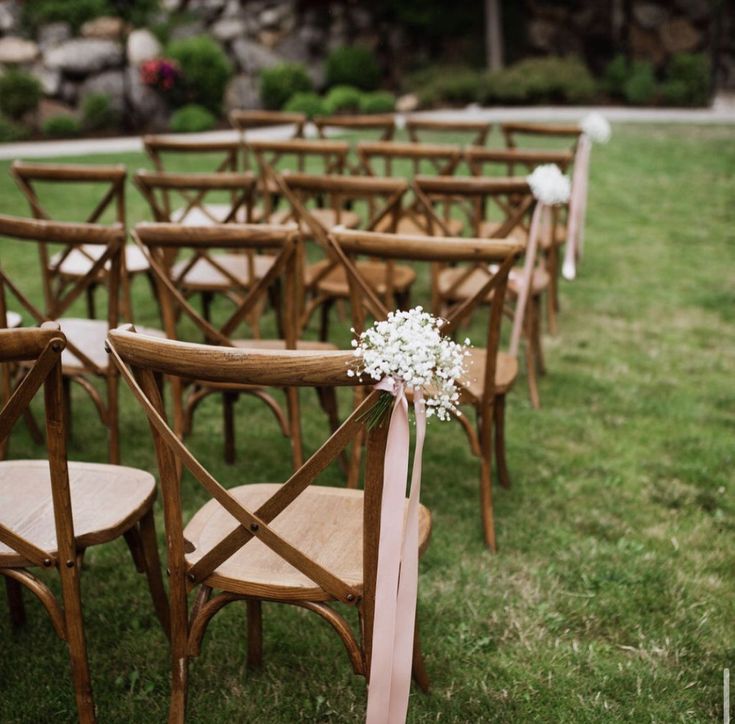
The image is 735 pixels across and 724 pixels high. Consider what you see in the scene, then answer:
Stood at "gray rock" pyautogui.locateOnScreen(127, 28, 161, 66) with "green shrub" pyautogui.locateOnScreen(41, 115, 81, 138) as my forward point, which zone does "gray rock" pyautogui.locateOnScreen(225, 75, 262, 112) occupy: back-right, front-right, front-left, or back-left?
back-left

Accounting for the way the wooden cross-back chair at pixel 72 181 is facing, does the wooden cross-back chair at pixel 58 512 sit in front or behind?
behind

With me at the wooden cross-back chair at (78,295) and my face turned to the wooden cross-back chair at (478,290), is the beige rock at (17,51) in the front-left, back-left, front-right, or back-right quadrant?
back-left

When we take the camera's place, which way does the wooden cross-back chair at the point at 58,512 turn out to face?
facing away from the viewer and to the right of the viewer

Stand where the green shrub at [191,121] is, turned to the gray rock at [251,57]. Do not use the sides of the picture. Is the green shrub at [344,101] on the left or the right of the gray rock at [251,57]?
right

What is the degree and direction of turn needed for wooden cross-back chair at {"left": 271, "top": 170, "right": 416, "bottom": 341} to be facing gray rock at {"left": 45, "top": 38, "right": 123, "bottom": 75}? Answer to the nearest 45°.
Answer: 0° — it already faces it

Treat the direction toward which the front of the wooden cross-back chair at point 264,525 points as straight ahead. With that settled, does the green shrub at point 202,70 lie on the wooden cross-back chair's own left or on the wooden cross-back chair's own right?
on the wooden cross-back chair's own left

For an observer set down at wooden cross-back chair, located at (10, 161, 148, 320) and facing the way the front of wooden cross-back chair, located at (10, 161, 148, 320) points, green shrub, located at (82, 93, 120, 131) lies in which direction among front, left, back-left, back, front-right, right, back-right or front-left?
front-left

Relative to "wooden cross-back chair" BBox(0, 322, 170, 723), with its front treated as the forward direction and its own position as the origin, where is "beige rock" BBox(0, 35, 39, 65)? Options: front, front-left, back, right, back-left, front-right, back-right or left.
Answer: front-left

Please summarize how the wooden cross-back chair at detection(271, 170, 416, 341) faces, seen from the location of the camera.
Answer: facing away from the viewer

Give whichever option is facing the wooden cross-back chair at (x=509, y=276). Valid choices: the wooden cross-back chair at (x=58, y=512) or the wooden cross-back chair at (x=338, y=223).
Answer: the wooden cross-back chair at (x=58, y=512)

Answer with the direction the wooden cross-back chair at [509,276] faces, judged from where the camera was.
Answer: facing away from the viewer

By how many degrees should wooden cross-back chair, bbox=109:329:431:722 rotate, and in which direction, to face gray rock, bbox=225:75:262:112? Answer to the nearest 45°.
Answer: approximately 45° to its left

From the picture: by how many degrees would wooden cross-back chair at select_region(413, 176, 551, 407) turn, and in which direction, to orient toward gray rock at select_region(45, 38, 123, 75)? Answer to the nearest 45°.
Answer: approximately 45° to its left

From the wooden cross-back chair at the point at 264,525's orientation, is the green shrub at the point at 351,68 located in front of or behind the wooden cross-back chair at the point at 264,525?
in front
